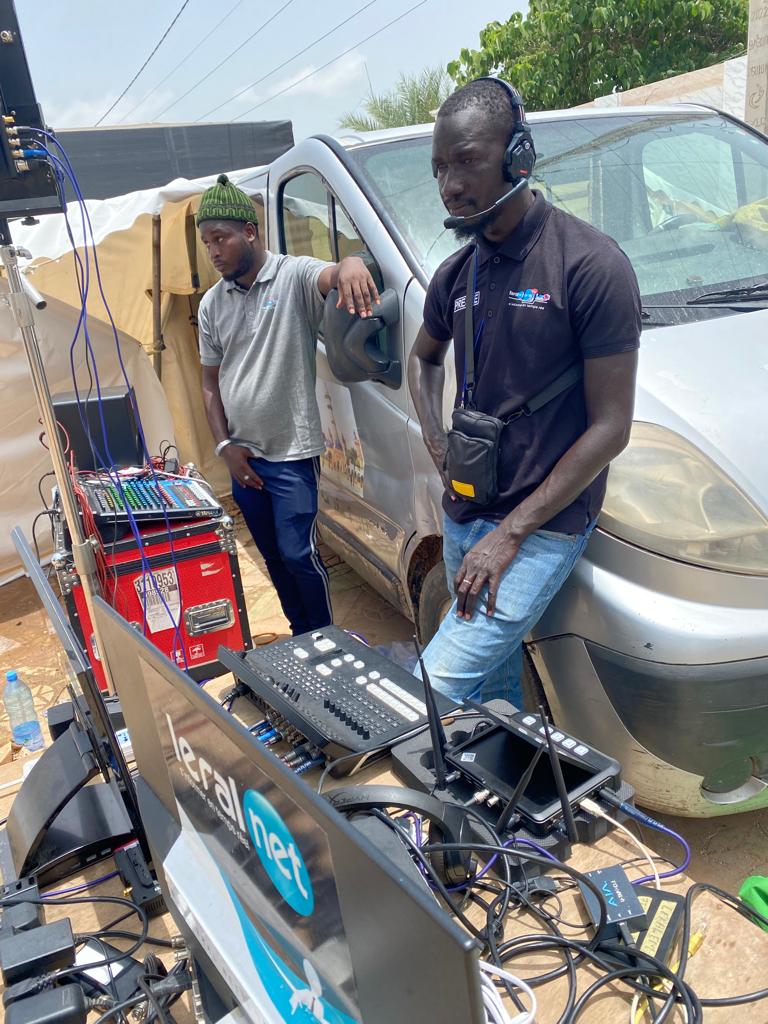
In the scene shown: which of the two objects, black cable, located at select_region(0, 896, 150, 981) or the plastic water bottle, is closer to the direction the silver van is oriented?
the black cable

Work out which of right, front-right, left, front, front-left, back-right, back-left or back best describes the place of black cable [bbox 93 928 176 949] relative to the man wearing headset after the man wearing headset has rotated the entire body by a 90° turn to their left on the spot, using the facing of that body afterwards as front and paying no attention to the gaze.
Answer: right

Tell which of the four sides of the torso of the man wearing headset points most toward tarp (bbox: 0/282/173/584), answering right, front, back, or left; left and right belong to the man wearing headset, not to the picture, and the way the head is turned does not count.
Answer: right

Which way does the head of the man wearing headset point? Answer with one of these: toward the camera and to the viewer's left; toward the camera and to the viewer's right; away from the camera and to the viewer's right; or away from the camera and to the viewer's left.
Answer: toward the camera and to the viewer's left

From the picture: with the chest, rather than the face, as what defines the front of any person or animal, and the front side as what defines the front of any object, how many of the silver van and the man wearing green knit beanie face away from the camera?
0

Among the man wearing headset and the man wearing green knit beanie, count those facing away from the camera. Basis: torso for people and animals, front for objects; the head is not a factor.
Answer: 0

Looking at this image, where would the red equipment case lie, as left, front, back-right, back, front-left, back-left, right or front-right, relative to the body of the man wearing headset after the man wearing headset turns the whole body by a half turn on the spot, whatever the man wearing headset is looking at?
left

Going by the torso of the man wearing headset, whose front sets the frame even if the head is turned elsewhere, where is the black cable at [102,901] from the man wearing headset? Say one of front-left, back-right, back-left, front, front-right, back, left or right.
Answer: front

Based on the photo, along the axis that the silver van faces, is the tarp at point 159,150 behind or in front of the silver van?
behind

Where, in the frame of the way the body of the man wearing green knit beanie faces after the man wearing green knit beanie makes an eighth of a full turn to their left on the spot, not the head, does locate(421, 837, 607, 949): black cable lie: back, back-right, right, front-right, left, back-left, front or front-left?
front

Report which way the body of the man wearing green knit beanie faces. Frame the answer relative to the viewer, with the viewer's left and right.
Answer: facing the viewer and to the left of the viewer

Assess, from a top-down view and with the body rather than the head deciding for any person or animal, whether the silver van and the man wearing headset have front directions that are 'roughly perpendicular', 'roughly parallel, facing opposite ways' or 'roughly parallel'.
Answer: roughly perpendicular

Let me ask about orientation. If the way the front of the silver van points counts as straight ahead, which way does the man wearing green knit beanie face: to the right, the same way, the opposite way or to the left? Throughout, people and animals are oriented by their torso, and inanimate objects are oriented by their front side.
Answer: to the right

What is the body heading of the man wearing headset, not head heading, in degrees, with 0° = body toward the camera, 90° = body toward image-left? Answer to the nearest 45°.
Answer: approximately 45°

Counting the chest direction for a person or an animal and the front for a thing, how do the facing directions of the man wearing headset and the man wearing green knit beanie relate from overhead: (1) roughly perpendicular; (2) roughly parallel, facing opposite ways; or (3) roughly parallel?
roughly parallel

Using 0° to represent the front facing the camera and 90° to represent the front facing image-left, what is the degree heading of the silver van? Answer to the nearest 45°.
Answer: approximately 315°

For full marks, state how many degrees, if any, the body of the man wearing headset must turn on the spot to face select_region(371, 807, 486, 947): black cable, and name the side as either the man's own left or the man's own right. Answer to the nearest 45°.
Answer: approximately 45° to the man's own left
